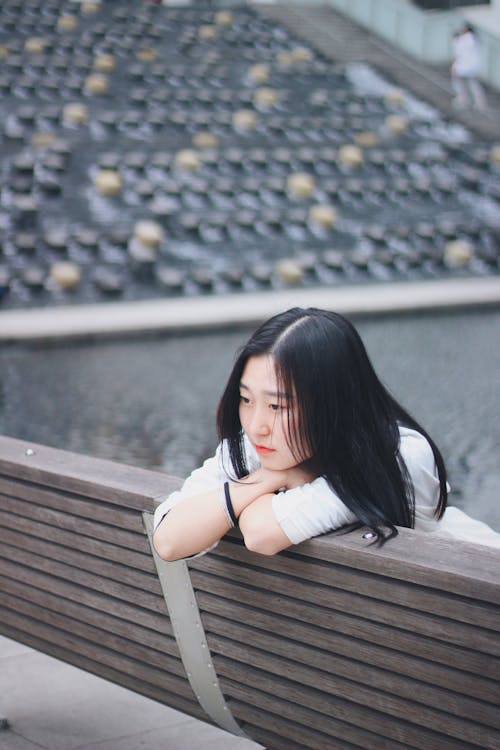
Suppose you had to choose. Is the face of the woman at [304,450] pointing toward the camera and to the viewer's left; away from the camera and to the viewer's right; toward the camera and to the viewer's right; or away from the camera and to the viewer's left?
toward the camera and to the viewer's left

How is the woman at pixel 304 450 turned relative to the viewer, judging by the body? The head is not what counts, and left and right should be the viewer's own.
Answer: facing the viewer and to the left of the viewer

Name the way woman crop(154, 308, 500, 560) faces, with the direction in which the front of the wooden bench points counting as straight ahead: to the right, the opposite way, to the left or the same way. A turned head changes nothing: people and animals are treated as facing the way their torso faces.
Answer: the opposite way

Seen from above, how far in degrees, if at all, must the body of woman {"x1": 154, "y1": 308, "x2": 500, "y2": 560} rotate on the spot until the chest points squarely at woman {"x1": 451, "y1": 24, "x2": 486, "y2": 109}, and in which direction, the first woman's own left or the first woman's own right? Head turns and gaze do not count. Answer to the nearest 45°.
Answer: approximately 135° to the first woman's own right

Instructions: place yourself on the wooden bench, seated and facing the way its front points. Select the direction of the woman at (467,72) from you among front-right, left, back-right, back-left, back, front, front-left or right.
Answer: front-left

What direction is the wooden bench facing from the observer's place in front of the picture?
facing away from the viewer and to the right of the viewer
